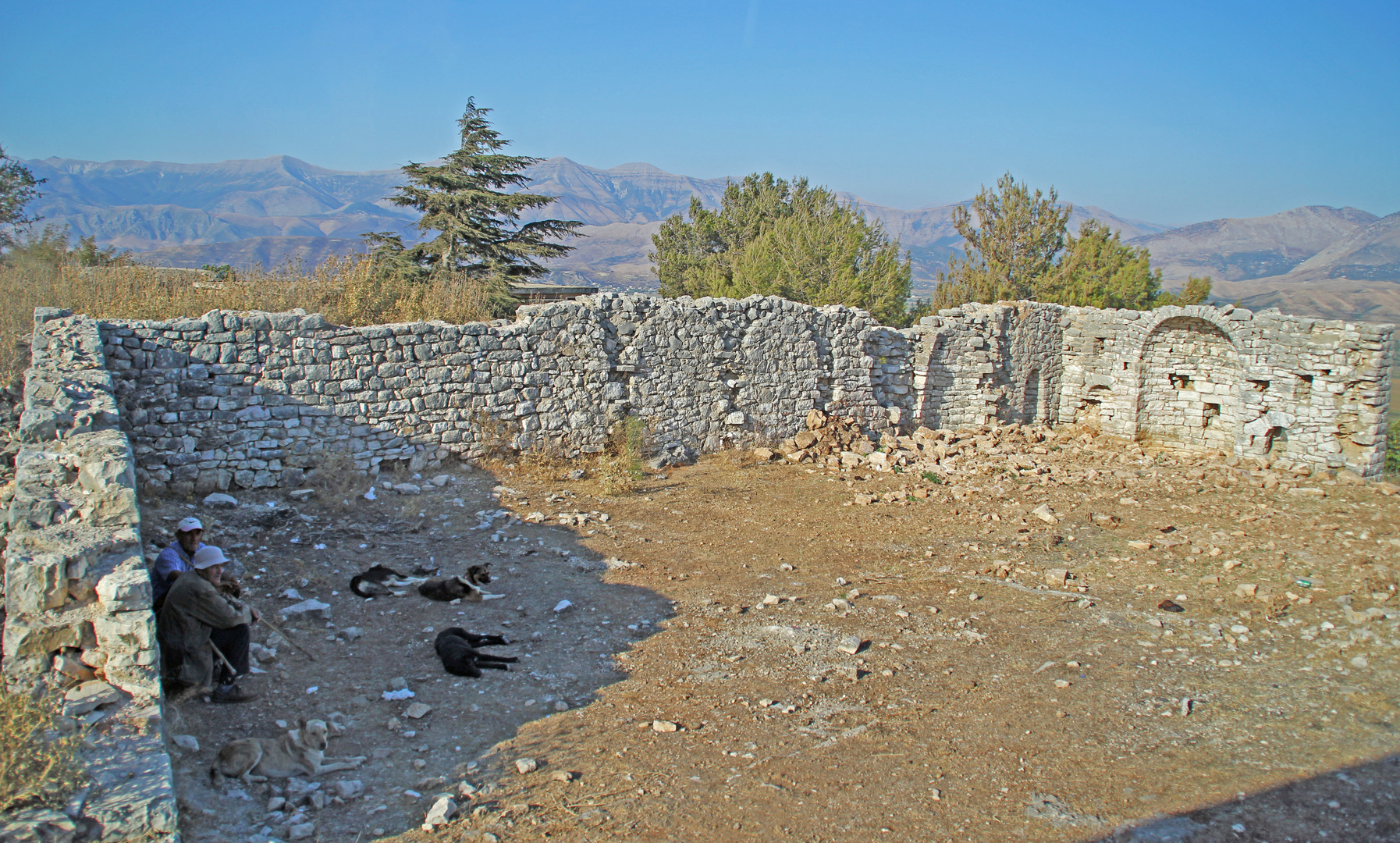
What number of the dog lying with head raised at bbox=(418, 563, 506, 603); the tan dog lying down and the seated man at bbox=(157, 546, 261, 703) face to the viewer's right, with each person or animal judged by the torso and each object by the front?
3

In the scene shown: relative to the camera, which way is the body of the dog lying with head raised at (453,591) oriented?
to the viewer's right

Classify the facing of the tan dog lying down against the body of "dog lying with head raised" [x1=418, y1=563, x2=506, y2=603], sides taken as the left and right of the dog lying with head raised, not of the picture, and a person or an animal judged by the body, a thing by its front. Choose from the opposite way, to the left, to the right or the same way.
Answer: the same way

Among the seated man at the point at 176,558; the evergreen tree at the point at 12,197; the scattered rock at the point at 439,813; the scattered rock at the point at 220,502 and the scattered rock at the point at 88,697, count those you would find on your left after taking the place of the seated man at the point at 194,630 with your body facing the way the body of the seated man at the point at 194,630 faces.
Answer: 3

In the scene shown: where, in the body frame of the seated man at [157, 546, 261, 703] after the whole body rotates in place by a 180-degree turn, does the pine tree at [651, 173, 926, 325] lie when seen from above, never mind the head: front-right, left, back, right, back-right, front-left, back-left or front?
back-right

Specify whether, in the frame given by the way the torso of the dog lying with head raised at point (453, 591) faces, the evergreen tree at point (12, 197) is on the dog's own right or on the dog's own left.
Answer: on the dog's own left

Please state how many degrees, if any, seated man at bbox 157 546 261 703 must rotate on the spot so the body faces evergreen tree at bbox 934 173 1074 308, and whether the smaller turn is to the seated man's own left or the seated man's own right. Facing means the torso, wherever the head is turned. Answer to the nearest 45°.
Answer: approximately 45° to the seated man's own left

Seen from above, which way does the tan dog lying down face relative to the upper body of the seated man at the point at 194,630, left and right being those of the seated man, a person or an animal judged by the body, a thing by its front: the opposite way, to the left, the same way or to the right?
the same way

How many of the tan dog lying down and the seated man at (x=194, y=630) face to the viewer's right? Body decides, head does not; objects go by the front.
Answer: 2

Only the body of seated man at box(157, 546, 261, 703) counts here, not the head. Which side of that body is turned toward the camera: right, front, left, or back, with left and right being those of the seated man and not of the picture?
right

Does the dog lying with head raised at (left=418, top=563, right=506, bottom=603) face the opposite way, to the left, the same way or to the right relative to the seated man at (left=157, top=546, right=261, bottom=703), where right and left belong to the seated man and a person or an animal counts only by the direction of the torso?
the same way

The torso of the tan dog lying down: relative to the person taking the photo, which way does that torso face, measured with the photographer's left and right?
facing to the right of the viewer

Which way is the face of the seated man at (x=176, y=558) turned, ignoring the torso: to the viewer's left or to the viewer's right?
to the viewer's right

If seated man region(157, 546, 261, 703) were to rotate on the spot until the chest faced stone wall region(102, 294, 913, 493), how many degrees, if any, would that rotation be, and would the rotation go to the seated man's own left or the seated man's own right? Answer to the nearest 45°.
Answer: approximately 45° to the seated man's own left

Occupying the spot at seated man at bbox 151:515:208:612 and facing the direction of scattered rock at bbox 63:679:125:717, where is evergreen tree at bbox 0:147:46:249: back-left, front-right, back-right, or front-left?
back-right
